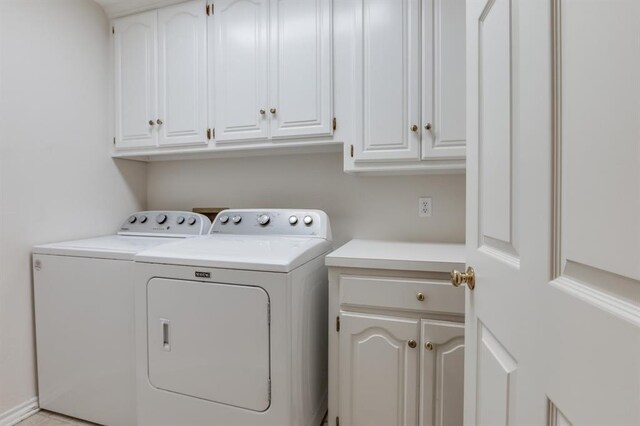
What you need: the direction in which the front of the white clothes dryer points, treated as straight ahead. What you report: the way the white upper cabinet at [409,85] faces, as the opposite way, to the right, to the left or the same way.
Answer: the same way

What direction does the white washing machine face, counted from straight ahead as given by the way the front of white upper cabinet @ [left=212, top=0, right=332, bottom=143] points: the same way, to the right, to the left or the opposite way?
the same way

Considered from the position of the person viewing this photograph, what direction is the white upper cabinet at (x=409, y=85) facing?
facing the viewer

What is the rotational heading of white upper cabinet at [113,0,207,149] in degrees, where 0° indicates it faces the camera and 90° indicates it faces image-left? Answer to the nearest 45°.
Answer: approximately 45°

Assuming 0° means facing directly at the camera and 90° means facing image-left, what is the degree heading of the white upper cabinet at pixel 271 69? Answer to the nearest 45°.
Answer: approximately 0°

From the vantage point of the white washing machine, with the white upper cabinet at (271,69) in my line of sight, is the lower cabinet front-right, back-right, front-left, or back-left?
front-right

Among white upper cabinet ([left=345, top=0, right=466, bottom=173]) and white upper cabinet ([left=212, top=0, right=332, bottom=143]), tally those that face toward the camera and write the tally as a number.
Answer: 2

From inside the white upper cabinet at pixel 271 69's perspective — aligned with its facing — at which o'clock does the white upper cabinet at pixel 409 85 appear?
the white upper cabinet at pixel 409 85 is roughly at 10 o'clock from the white upper cabinet at pixel 271 69.

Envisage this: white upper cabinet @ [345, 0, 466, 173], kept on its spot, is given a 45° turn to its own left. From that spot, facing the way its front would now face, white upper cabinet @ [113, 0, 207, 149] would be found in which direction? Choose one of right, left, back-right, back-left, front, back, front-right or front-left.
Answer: back-right

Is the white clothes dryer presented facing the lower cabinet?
no

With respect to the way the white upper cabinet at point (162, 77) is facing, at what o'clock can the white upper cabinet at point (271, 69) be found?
the white upper cabinet at point (271, 69) is roughly at 9 o'clock from the white upper cabinet at point (162, 77).

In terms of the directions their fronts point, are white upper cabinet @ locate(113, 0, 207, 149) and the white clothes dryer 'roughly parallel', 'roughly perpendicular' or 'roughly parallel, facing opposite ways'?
roughly parallel
